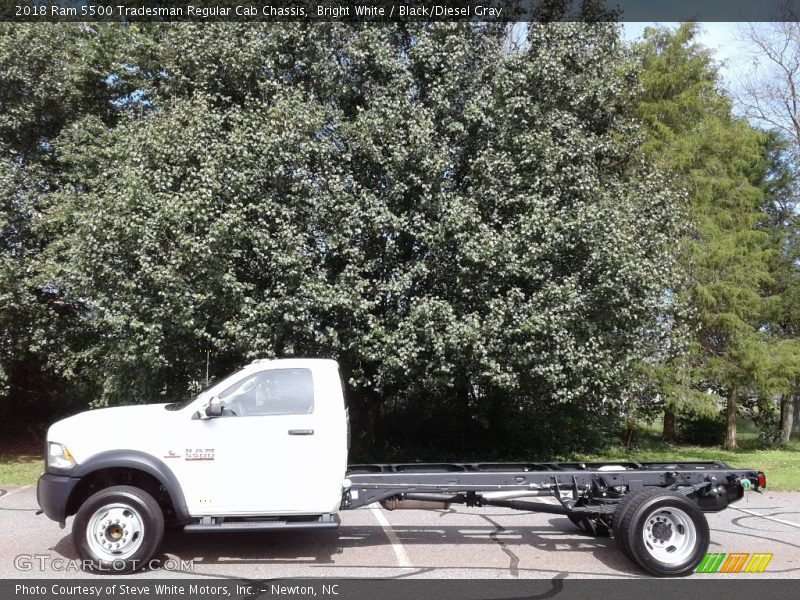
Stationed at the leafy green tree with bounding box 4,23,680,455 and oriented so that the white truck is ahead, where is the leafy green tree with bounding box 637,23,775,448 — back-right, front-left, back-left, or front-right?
back-left

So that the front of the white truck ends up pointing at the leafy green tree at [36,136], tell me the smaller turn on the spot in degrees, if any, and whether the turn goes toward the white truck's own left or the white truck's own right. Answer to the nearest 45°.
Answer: approximately 45° to the white truck's own right

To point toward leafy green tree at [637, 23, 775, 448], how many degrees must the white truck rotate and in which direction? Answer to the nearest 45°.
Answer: approximately 135° to its right

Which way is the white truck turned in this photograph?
to the viewer's left

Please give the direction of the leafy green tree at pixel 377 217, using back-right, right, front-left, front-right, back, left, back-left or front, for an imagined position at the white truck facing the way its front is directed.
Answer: right

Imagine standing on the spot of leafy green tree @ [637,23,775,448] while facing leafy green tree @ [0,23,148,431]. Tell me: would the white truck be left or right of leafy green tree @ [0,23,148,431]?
left
